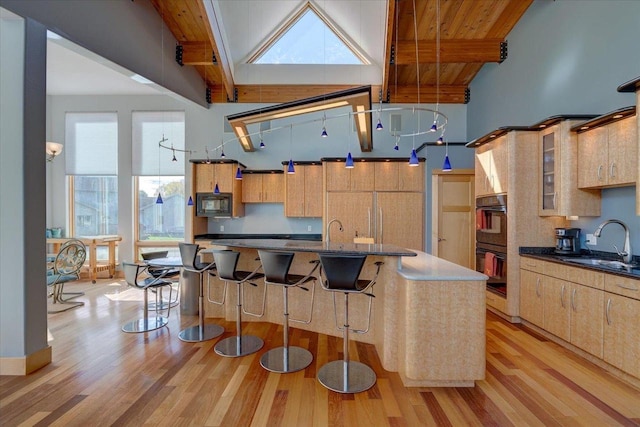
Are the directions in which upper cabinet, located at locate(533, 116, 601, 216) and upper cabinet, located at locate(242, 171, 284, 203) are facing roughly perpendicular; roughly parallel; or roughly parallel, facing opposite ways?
roughly perpendicular

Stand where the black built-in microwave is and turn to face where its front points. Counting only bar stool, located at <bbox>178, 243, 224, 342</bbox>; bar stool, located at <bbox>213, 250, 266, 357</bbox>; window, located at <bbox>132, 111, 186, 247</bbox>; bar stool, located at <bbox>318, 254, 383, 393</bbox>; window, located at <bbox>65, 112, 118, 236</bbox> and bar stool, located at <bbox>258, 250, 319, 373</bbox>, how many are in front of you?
4

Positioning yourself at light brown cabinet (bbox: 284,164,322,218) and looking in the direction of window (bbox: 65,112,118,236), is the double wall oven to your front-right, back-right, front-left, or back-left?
back-left

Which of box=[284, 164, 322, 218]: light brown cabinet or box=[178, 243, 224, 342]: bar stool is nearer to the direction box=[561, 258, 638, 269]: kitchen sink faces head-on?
the bar stool

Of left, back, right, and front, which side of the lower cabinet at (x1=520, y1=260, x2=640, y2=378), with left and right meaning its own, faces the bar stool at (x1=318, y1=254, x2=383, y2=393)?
front

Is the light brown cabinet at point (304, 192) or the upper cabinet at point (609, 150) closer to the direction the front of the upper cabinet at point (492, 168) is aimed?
the light brown cabinet

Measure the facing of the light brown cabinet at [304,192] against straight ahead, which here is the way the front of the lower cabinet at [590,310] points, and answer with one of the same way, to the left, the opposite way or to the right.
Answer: to the left

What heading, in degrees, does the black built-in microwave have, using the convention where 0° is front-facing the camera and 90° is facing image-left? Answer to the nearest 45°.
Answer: approximately 0°

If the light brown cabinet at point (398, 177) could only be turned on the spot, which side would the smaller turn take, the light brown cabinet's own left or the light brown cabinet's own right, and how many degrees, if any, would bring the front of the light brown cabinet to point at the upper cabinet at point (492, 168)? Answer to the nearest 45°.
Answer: approximately 45° to the light brown cabinet's own left

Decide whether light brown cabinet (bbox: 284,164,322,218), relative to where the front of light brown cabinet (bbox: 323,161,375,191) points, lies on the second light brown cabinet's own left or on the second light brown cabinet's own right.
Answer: on the second light brown cabinet's own right
